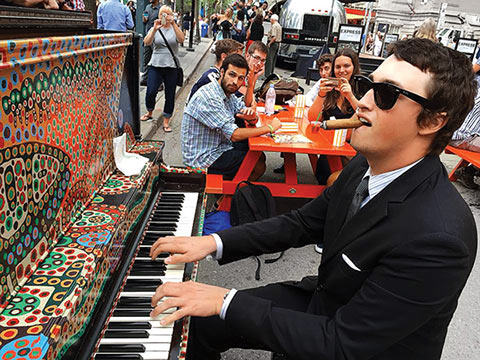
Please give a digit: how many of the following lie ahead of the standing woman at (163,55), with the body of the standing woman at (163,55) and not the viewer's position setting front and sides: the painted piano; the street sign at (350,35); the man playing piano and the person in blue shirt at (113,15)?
2

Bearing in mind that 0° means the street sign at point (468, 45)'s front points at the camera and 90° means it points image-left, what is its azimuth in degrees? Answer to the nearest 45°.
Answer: approximately 0°

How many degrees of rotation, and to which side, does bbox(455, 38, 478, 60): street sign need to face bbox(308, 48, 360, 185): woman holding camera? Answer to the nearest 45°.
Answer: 0° — it already faces them
